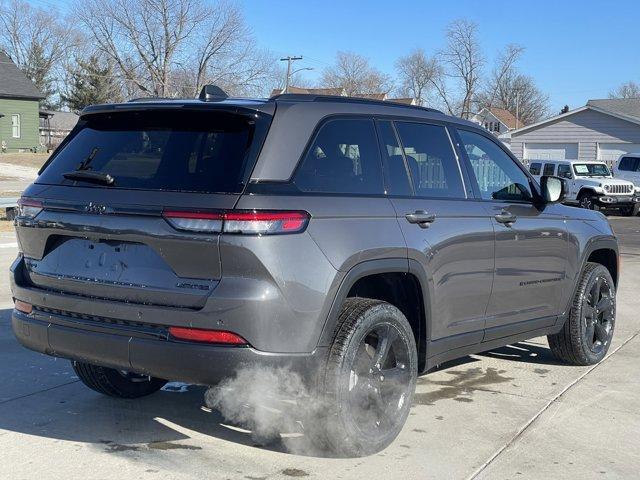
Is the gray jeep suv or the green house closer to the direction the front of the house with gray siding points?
the gray jeep suv

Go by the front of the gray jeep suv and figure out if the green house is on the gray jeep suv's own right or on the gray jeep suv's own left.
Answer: on the gray jeep suv's own left

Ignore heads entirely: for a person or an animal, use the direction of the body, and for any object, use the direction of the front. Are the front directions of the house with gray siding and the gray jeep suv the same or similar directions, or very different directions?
very different directions

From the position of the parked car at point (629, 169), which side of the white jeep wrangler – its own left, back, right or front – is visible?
left

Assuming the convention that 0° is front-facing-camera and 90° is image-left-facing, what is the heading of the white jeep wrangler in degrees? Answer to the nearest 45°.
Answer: approximately 315°

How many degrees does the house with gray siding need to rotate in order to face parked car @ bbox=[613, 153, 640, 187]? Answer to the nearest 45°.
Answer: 0° — it already faces it

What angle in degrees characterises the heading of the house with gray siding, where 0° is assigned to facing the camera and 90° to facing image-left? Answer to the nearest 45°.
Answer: approximately 0°

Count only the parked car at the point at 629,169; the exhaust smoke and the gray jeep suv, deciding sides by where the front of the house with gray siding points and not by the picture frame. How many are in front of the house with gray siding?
3

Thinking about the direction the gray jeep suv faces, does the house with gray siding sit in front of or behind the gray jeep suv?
in front

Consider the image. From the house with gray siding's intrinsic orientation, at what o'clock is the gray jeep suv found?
The gray jeep suv is roughly at 12 o'clock from the house with gray siding.

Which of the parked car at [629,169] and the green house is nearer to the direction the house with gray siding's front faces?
the parked car

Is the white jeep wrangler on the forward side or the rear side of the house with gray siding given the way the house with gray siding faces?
on the forward side

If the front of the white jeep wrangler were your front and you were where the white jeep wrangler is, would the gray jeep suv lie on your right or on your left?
on your right

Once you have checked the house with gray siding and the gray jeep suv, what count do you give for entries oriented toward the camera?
1

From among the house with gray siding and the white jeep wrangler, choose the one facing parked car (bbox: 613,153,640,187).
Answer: the house with gray siding

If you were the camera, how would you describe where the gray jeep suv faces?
facing away from the viewer and to the right of the viewer
